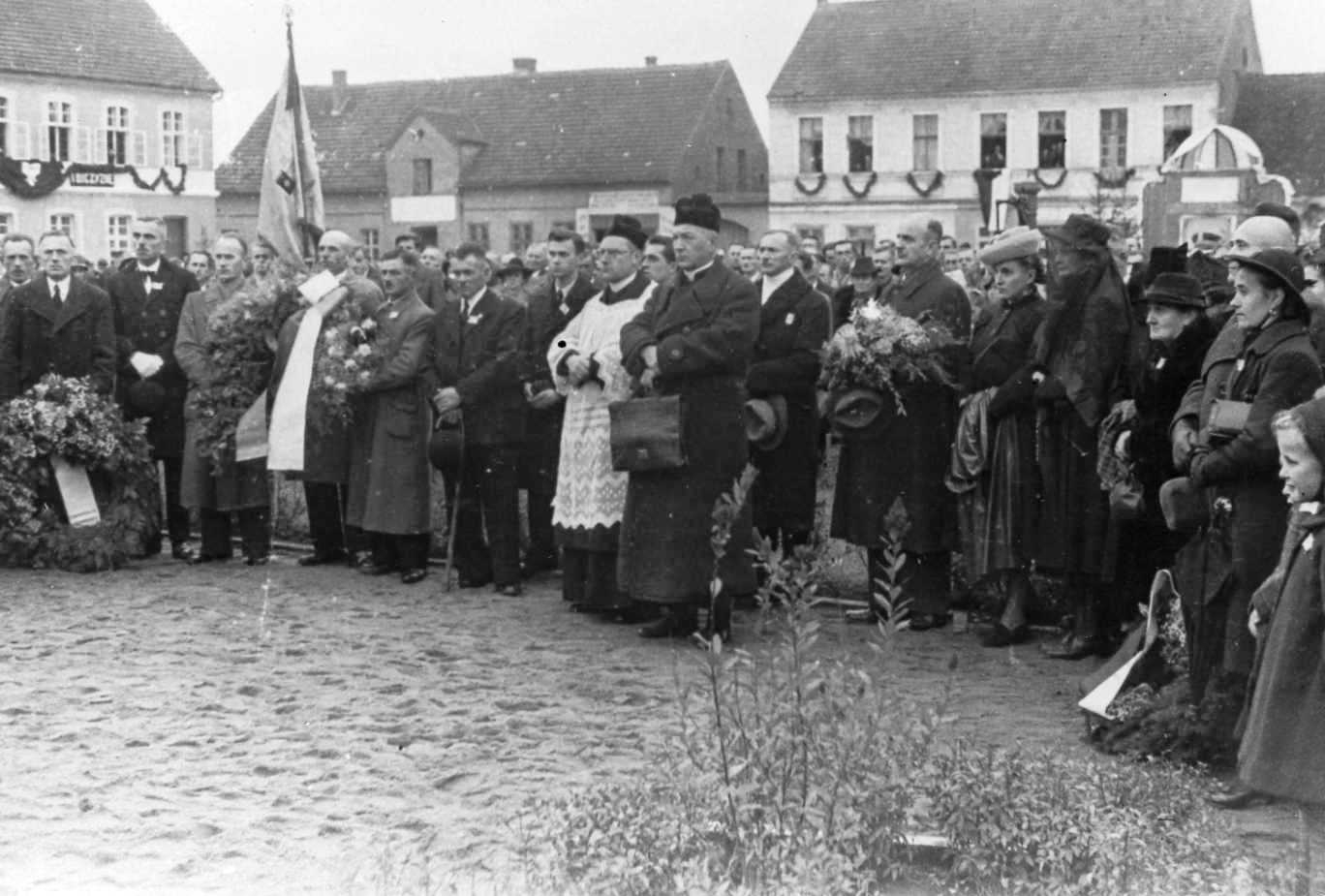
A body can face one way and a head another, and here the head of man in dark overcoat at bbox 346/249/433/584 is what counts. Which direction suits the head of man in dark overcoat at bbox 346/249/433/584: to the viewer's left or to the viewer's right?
to the viewer's left

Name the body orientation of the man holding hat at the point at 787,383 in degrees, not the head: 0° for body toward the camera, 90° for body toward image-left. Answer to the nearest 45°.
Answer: approximately 45°

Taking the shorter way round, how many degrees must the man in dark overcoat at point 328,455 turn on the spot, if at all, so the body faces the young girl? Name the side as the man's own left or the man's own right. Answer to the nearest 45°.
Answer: approximately 90° to the man's own left

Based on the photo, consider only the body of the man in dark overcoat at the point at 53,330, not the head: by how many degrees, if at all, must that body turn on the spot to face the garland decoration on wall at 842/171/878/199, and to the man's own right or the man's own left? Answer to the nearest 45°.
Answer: approximately 135° to the man's own left

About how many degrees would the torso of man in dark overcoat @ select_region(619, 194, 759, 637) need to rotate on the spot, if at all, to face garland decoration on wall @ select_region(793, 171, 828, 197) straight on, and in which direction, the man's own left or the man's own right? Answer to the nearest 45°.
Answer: approximately 135° to the man's own right

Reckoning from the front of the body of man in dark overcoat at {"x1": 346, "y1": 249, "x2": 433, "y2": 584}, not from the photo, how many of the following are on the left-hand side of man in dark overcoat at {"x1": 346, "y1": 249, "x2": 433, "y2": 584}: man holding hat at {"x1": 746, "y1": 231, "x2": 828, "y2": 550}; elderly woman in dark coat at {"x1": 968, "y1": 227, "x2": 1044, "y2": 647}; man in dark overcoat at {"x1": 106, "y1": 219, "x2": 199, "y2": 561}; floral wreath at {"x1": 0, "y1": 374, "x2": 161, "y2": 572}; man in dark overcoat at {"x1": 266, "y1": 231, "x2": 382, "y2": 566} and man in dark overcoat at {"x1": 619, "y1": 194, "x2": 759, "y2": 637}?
3

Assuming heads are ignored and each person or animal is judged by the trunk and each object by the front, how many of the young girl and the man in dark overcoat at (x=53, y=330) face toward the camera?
1

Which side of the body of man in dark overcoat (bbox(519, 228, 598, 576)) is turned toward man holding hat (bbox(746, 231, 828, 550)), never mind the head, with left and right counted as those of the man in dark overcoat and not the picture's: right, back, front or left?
left

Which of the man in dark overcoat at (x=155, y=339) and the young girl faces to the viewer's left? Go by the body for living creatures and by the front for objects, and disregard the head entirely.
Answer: the young girl
